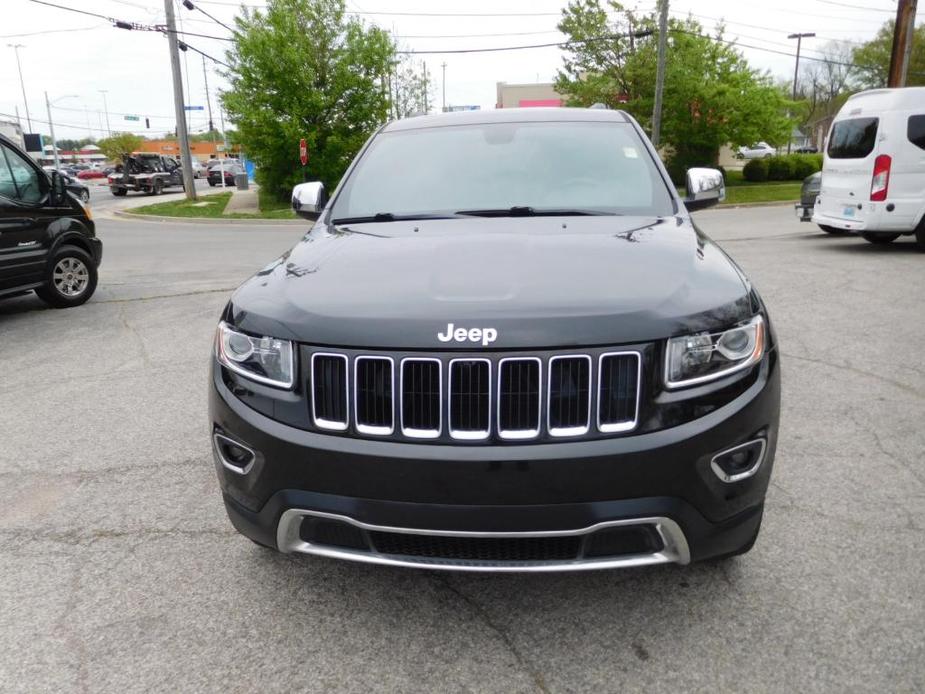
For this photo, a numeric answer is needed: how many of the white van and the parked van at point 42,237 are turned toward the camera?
0

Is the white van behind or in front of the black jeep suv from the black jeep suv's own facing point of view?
behind

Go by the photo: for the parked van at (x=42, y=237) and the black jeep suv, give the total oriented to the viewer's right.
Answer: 1

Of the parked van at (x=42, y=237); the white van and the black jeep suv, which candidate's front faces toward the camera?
the black jeep suv

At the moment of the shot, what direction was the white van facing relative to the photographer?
facing away from the viewer and to the right of the viewer

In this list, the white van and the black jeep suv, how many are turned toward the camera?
1

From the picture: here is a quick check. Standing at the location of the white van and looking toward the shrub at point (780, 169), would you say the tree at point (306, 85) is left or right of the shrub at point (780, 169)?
left

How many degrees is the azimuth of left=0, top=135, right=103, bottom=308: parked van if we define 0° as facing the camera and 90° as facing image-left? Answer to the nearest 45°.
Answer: approximately 270°

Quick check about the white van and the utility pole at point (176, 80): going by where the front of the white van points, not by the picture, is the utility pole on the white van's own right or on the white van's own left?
on the white van's own left

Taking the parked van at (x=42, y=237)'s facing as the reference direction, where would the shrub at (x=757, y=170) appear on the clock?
The shrub is roughly at 11 o'clock from the parked van.

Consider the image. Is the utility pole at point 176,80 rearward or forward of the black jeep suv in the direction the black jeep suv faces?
rearward

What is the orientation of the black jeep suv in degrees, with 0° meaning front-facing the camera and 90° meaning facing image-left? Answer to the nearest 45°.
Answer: approximately 0°
